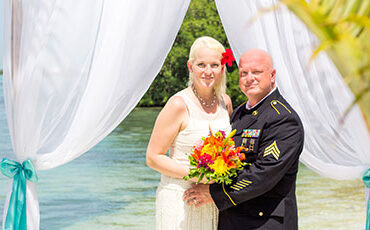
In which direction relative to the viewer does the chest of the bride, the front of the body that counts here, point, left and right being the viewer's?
facing the viewer and to the right of the viewer

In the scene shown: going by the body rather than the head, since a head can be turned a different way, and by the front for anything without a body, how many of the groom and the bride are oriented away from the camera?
0

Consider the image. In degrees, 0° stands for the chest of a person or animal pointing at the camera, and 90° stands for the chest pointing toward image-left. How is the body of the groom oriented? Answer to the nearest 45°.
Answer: approximately 45°

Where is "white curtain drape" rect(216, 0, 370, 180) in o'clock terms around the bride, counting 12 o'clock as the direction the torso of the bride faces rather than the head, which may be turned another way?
The white curtain drape is roughly at 9 o'clock from the bride.
